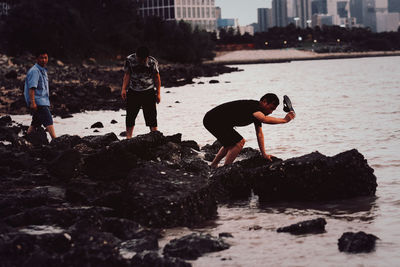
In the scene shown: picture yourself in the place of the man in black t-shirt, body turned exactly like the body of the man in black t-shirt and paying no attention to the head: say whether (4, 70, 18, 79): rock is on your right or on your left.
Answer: on your left

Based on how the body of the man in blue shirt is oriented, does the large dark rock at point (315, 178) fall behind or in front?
in front

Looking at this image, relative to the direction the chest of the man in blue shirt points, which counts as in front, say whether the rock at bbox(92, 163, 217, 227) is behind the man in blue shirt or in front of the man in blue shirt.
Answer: in front

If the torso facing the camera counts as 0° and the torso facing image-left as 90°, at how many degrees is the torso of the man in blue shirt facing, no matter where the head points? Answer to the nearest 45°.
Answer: approximately 315°

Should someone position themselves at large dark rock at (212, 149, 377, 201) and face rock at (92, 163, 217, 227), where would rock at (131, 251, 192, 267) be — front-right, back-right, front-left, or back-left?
front-left

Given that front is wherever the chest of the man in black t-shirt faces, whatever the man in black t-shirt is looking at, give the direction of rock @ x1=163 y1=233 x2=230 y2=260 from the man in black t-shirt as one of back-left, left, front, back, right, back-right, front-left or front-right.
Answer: right

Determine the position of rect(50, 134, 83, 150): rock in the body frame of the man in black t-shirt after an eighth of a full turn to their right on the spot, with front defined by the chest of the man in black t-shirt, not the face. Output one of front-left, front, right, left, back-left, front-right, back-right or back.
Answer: back

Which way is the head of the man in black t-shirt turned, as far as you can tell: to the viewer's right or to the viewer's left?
to the viewer's right

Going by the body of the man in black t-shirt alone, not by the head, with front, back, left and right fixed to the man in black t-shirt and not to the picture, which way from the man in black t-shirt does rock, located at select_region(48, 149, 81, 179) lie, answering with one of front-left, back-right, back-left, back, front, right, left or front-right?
back

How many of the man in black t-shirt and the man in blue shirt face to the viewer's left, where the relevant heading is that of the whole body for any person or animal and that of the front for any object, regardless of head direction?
0

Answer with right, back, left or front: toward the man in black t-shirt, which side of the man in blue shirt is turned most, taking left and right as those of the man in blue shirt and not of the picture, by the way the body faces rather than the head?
front

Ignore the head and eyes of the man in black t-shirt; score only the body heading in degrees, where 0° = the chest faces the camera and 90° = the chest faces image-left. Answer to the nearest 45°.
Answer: approximately 270°
